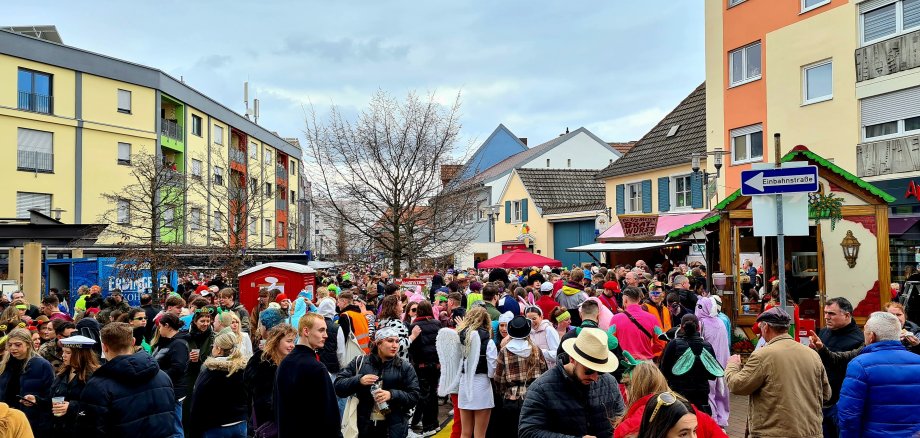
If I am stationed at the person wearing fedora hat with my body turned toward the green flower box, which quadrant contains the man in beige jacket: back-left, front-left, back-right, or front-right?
front-right

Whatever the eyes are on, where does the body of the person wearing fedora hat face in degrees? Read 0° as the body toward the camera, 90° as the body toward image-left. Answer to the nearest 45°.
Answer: approximately 315°

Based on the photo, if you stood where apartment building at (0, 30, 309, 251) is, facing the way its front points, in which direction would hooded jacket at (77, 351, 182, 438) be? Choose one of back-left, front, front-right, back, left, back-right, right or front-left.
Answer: front-right

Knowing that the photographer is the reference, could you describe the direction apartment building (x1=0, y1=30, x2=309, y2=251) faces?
facing the viewer and to the right of the viewer

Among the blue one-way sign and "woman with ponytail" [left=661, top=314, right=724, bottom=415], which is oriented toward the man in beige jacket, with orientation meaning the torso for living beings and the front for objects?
the blue one-way sign

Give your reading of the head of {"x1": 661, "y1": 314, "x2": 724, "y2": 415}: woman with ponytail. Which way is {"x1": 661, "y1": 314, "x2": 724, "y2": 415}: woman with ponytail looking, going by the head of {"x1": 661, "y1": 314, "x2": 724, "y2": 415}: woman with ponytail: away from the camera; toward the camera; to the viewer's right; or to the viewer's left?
away from the camera

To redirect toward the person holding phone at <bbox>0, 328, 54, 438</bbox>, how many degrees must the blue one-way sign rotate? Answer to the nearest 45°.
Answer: approximately 45° to its right

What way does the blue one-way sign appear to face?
toward the camera

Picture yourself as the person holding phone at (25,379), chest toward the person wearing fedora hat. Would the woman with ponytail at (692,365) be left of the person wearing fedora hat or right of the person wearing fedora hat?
left

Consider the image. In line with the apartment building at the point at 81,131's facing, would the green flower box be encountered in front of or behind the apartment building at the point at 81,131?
in front

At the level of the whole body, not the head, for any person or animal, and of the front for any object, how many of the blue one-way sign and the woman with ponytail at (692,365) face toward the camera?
1

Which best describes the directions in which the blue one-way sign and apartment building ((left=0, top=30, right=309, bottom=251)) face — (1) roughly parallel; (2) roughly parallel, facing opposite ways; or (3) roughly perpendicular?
roughly perpendicular

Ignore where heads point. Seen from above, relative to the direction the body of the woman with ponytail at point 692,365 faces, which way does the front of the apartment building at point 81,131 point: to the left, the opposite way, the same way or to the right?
to the right

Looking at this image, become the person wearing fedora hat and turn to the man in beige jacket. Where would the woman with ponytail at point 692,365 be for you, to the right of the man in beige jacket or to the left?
left

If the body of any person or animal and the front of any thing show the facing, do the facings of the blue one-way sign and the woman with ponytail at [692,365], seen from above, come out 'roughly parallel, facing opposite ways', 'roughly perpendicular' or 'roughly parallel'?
roughly parallel, facing opposite ways

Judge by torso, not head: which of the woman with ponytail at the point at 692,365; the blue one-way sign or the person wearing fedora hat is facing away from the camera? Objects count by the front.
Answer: the woman with ponytail

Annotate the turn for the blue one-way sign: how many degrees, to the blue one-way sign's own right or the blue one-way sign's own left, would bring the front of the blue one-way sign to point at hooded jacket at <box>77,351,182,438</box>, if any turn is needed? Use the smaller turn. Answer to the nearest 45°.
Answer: approximately 45° to the blue one-way sign's own right

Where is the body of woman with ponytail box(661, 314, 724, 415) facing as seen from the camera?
away from the camera
